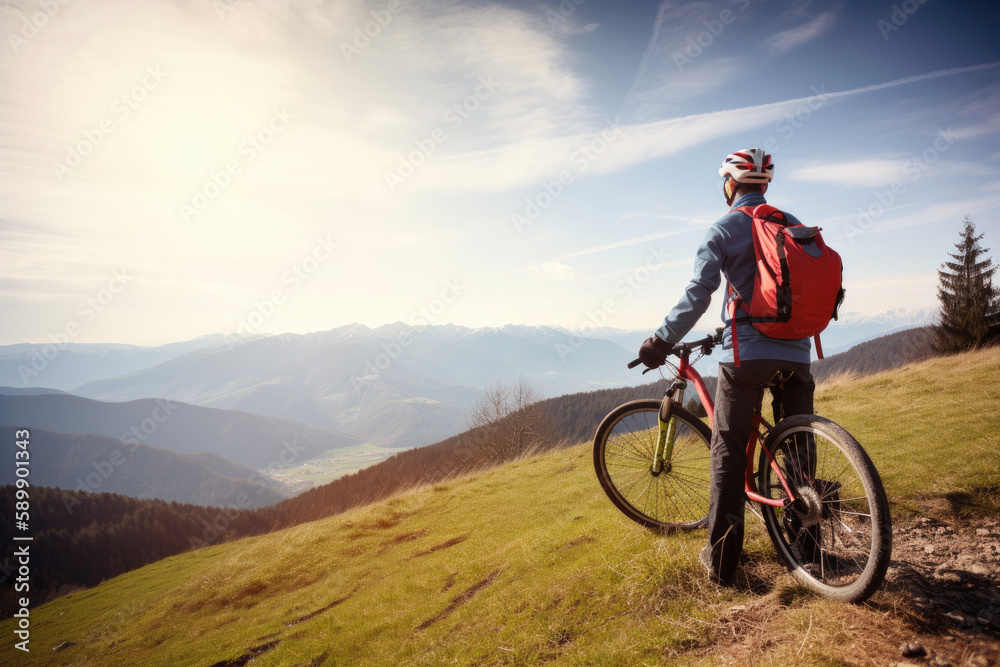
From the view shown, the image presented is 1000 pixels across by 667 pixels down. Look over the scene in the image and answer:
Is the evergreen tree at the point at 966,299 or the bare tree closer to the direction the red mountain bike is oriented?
the bare tree

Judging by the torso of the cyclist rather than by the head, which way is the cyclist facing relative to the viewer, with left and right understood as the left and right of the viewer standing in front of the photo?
facing away from the viewer and to the left of the viewer

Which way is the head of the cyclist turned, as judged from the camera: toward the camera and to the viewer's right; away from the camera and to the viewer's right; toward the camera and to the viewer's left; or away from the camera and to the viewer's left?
away from the camera and to the viewer's left

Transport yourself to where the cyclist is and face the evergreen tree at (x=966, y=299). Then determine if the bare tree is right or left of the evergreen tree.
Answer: left

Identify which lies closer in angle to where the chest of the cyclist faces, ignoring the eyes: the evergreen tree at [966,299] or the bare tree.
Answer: the bare tree

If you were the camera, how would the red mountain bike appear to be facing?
facing away from the viewer and to the left of the viewer

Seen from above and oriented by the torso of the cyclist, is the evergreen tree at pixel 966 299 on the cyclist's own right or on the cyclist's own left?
on the cyclist's own right
